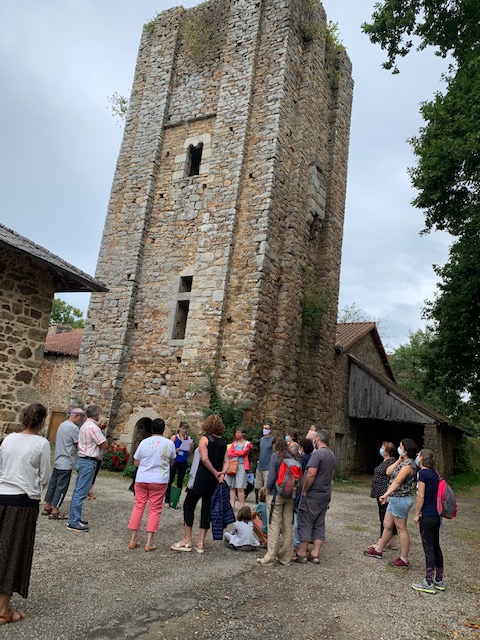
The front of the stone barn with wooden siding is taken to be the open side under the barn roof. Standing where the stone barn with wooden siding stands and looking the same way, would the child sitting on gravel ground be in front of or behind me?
in front

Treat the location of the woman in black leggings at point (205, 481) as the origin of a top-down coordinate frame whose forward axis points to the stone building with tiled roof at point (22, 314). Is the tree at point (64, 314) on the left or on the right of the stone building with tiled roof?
right

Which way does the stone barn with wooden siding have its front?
toward the camera

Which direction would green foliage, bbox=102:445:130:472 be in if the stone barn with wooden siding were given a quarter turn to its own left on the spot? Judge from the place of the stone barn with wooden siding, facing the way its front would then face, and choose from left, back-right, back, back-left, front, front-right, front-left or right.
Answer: back-right

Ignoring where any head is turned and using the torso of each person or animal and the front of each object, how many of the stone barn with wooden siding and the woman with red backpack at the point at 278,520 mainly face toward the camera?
1

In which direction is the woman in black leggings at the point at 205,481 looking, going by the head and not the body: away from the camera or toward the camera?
away from the camera

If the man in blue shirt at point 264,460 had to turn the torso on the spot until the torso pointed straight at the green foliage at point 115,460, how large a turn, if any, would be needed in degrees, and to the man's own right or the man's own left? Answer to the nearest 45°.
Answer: approximately 90° to the man's own right

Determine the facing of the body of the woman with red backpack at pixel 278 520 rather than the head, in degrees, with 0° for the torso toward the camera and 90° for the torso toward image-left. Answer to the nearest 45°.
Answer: approximately 135°

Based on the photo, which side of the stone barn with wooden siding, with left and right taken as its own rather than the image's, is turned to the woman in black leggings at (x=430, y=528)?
front

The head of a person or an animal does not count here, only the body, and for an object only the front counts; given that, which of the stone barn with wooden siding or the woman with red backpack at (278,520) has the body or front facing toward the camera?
the stone barn with wooden siding
